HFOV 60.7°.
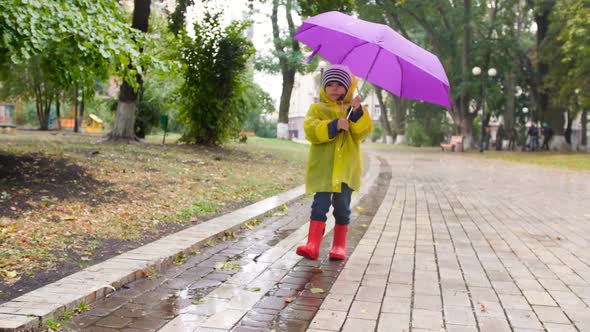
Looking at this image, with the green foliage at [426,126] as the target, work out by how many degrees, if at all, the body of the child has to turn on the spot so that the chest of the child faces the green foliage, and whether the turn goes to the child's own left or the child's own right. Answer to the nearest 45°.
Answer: approximately 180°

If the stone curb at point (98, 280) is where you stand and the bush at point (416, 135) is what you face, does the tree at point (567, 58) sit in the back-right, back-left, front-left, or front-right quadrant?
front-right

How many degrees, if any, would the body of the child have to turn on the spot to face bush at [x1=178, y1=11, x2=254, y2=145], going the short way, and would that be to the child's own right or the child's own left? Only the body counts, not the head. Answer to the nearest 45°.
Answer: approximately 180°

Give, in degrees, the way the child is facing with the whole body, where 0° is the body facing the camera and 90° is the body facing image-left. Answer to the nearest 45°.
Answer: approximately 0°

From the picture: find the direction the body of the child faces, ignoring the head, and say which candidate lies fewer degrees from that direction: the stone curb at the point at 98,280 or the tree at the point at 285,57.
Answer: the stone curb

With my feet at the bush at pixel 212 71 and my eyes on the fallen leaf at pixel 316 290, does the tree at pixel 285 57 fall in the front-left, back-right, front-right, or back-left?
back-left

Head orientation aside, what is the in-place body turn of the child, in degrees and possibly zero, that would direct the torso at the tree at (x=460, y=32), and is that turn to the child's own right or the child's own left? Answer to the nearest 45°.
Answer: approximately 180°

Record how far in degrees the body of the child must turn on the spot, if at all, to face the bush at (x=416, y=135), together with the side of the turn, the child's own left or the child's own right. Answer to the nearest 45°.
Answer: approximately 180°

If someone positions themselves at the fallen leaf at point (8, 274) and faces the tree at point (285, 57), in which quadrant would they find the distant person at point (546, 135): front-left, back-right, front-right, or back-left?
front-right

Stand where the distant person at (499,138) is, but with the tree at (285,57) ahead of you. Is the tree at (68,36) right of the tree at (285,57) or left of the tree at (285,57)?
left

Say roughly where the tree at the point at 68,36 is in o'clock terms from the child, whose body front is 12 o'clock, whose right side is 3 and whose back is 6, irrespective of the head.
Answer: The tree is roughly at 4 o'clock from the child.

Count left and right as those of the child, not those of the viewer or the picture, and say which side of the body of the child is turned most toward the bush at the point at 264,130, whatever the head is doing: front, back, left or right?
back

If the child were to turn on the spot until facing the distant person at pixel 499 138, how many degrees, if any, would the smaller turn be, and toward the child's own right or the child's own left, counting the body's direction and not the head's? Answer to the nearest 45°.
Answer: approximately 180°

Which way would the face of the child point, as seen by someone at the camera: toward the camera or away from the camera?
toward the camera
